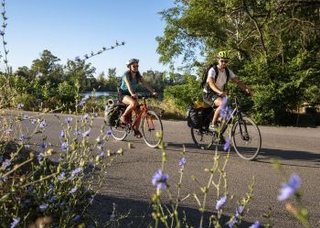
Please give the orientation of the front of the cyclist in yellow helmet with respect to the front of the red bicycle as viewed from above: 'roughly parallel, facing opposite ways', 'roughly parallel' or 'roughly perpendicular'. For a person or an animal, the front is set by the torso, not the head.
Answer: roughly parallel

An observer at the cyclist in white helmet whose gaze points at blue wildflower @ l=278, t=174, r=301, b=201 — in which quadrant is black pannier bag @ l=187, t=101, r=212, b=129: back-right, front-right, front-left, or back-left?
front-left

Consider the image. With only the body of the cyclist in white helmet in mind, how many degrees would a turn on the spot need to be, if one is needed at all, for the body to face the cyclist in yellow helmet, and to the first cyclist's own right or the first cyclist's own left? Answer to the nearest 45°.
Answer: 0° — they already face them

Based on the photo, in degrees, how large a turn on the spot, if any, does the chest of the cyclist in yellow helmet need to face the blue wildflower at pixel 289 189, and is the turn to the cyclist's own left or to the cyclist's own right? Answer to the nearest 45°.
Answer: approximately 45° to the cyclist's own right

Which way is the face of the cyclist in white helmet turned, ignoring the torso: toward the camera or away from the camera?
toward the camera

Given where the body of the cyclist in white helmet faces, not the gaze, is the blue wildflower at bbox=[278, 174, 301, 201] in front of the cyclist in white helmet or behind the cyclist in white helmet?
in front

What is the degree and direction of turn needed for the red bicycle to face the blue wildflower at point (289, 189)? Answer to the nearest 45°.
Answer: approximately 45° to its right

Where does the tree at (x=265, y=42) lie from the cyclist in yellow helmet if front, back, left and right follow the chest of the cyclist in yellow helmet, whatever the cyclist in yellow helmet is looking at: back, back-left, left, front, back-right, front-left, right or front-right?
back-left
